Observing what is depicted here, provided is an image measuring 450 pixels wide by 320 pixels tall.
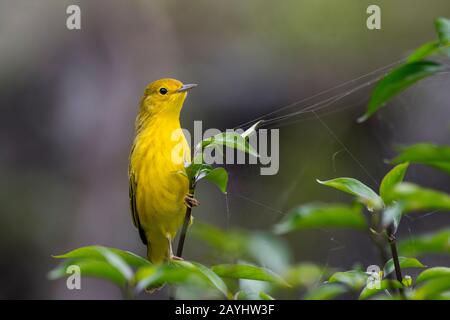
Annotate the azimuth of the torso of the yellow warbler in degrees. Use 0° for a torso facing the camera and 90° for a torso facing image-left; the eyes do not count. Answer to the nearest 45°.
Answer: approximately 315°

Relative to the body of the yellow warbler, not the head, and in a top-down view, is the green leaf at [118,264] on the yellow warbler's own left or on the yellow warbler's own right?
on the yellow warbler's own right
